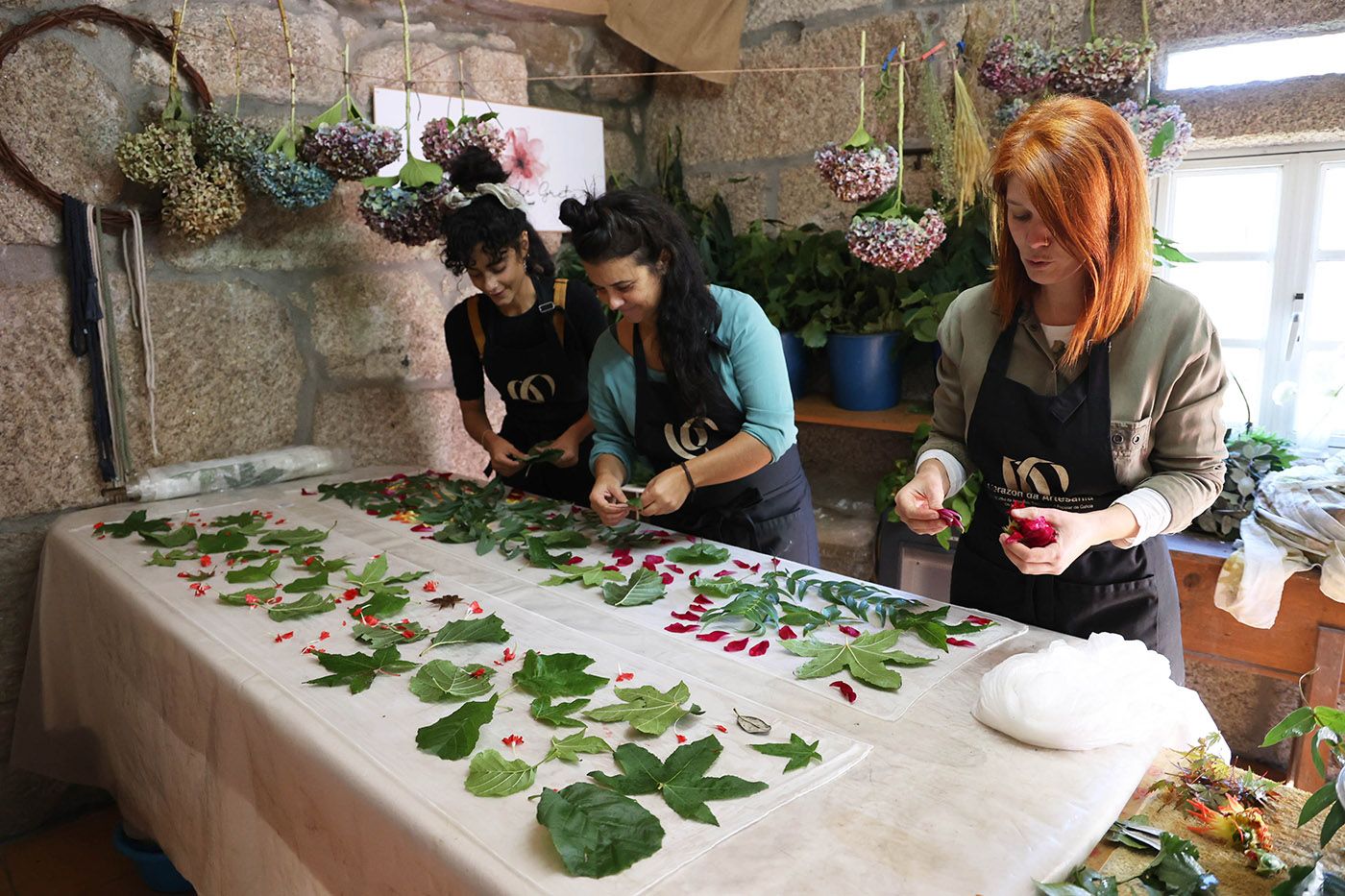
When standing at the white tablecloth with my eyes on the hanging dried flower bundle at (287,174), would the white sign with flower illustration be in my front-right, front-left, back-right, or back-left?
front-right

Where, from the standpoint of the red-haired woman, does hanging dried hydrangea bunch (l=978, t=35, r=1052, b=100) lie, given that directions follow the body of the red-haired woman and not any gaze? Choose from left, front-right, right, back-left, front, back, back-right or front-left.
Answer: back-right

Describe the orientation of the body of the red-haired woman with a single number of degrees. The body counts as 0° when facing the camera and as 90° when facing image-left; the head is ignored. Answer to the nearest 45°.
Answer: approximately 45°

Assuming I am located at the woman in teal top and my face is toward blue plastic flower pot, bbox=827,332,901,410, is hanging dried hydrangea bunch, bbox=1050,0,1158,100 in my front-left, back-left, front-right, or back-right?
front-right

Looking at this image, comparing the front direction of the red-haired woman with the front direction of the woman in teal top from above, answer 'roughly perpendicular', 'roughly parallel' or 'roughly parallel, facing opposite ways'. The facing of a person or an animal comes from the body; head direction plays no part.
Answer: roughly parallel

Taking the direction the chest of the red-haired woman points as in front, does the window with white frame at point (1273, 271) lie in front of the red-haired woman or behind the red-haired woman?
behind

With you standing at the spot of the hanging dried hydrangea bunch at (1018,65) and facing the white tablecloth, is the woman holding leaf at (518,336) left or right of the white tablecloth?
right

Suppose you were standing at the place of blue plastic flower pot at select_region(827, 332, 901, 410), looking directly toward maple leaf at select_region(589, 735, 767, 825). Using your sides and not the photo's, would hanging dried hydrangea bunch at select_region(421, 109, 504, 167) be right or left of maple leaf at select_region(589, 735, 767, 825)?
right

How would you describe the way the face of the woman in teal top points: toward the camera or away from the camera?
toward the camera

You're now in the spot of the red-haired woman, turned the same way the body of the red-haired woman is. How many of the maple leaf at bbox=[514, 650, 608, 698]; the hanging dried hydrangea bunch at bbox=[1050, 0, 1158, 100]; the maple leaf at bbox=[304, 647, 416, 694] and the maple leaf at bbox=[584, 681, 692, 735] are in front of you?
3

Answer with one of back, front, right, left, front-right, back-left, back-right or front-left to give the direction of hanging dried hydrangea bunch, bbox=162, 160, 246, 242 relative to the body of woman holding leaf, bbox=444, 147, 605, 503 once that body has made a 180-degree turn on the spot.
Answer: left

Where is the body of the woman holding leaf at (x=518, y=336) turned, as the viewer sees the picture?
toward the camera

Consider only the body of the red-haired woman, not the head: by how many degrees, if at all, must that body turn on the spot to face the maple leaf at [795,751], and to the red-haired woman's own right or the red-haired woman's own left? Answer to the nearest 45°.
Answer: approximately 45° to the red-haired woman's own left

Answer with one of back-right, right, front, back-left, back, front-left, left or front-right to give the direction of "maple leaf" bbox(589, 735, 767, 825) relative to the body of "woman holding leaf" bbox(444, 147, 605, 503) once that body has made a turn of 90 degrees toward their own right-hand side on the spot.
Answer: left

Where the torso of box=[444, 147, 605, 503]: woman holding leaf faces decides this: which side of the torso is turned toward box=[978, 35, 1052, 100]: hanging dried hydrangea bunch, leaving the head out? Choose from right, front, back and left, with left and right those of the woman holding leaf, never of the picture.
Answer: left

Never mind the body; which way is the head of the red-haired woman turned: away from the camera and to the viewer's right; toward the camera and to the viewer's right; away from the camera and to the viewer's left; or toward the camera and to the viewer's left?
toward the camera and to the viewer's left

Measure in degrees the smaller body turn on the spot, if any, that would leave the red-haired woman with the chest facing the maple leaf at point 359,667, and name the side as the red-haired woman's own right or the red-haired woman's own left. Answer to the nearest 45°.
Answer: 0° — they already face it
